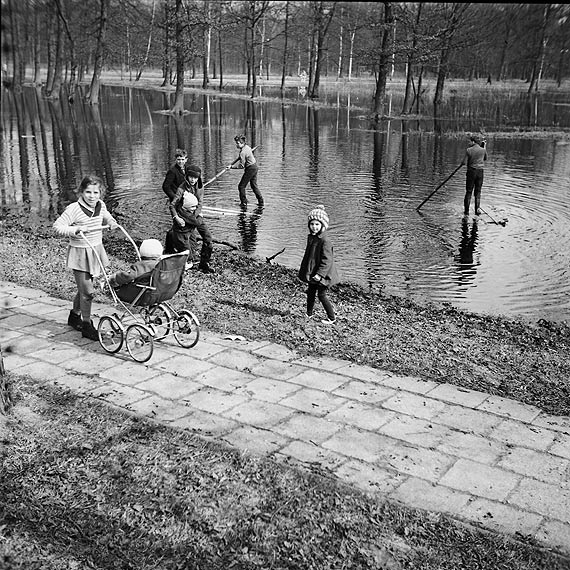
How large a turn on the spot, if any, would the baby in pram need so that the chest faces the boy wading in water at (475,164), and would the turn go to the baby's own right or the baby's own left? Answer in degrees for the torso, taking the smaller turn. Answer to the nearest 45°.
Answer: approximately 135° to the baby's own right

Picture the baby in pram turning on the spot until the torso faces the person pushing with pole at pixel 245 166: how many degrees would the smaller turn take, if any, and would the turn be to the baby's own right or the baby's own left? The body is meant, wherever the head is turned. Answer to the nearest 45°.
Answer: approximately 90° to the baby's own right

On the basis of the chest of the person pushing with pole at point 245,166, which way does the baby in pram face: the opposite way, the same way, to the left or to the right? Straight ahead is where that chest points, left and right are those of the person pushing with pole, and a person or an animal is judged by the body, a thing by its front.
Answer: the same way

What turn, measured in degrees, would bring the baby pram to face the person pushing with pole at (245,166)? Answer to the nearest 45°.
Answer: approximately 135° to its left

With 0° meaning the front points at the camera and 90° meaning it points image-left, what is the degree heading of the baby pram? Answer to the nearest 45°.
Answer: approximately 315°

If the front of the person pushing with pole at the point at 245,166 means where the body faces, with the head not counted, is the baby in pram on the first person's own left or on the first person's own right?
on the first person's own left

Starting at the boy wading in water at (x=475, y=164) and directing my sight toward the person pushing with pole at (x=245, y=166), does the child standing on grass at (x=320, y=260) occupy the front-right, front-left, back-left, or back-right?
front-left

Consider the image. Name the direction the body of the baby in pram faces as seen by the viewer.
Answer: to the viewer's left

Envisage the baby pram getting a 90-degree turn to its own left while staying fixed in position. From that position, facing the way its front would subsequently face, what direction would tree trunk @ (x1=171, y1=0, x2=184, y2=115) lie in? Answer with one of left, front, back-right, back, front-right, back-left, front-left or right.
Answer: front-left

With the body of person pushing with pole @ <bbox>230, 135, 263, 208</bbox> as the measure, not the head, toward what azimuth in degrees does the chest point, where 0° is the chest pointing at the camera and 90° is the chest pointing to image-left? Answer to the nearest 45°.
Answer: approximately 90°
